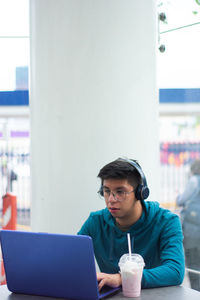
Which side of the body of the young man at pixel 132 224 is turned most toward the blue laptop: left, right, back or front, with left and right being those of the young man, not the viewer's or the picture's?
front

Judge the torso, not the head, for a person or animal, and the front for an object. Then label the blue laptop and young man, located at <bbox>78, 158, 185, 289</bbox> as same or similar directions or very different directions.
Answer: very different directions

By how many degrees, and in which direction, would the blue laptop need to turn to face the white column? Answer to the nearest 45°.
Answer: approximately 45° to its left

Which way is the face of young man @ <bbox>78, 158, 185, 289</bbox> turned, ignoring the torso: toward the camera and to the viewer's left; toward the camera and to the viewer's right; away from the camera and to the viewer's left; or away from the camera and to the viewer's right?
toward the camera and to the viewer's left

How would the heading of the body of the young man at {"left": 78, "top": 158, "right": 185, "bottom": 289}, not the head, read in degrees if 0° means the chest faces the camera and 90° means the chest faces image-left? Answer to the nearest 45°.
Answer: approximately 45°

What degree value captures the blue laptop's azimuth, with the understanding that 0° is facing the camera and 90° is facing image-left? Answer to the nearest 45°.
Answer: approximately 225°

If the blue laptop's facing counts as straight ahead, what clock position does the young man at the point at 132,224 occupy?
The young man is roughly at 12 o'clock from the blue laptop.

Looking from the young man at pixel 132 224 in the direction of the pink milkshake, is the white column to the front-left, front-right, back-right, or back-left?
back-right
